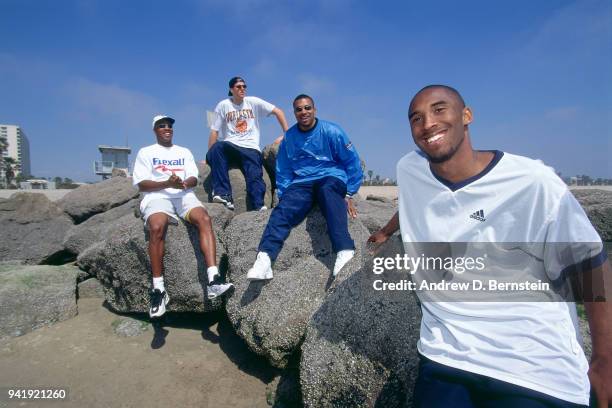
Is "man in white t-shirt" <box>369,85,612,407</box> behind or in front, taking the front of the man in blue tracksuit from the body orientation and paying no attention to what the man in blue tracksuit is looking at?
in front

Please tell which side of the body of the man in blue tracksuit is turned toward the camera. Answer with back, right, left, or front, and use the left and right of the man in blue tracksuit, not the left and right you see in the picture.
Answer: front

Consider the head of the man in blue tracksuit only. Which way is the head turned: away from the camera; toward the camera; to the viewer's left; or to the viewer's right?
toward the camera

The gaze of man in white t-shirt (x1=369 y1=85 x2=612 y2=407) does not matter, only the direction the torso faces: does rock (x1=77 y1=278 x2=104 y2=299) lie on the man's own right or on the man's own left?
on the man's own right

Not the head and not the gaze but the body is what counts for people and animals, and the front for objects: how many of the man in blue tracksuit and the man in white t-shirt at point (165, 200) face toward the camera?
2

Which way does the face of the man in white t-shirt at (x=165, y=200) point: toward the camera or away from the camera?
toward the camera

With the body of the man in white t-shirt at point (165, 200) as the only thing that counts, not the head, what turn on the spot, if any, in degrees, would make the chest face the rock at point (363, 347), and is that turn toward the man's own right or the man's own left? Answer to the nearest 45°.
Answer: approximately 45° to the man's own left

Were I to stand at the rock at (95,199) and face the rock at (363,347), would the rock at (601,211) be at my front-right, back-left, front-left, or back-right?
front-left

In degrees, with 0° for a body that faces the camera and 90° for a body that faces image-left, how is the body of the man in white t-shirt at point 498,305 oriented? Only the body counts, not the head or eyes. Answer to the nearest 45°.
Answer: approximately 45°

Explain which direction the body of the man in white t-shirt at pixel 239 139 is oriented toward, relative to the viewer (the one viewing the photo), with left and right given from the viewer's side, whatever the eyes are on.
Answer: facing the viewer

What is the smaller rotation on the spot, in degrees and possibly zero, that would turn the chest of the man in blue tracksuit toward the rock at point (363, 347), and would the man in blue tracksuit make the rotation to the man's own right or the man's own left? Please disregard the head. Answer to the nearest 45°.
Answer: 0° — they already face it
